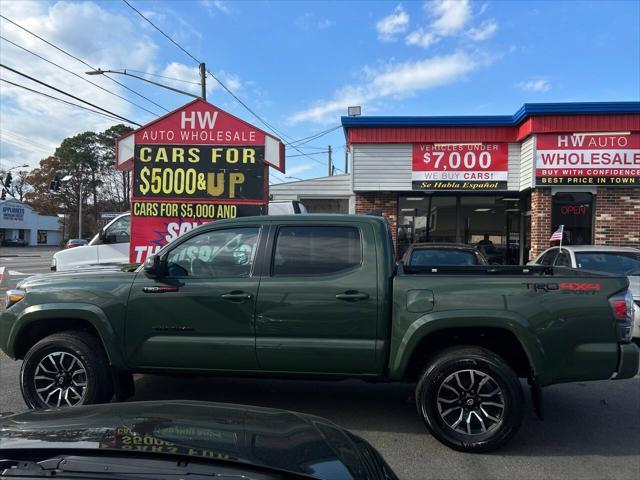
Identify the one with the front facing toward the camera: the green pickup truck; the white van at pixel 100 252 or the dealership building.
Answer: the dealership building

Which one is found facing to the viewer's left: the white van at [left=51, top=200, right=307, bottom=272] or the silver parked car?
the white van

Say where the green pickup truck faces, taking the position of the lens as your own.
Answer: facing to the left of the viewer

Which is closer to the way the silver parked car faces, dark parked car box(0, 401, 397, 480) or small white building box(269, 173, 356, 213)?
the dark parked car

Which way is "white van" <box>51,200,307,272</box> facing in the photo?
to the viewer's left

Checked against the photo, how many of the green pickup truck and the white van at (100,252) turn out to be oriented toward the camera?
0

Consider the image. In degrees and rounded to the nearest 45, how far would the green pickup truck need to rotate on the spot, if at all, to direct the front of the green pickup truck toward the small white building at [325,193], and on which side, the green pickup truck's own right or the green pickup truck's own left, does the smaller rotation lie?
approximately 90° to the green pickup truck's own right

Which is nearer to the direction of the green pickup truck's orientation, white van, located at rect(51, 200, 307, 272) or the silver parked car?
the white van

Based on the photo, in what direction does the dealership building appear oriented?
toward the camera

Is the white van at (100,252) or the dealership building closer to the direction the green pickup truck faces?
the white van

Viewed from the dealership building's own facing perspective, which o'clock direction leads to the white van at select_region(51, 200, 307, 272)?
The white van is roughly at 2 o'clock from the dealership building.

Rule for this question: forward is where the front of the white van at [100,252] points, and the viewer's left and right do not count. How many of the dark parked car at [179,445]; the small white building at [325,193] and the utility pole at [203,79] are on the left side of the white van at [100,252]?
1

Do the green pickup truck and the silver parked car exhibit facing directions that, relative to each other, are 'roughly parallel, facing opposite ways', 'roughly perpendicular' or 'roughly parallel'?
roughly perpendicular

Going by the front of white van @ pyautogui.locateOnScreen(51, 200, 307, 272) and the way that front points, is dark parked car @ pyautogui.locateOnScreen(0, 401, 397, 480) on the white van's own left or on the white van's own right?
on the white van's own left

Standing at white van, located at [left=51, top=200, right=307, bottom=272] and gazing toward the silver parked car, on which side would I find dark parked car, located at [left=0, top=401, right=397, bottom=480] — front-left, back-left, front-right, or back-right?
front-right
